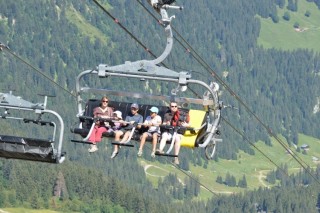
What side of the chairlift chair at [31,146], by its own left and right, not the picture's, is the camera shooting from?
back
